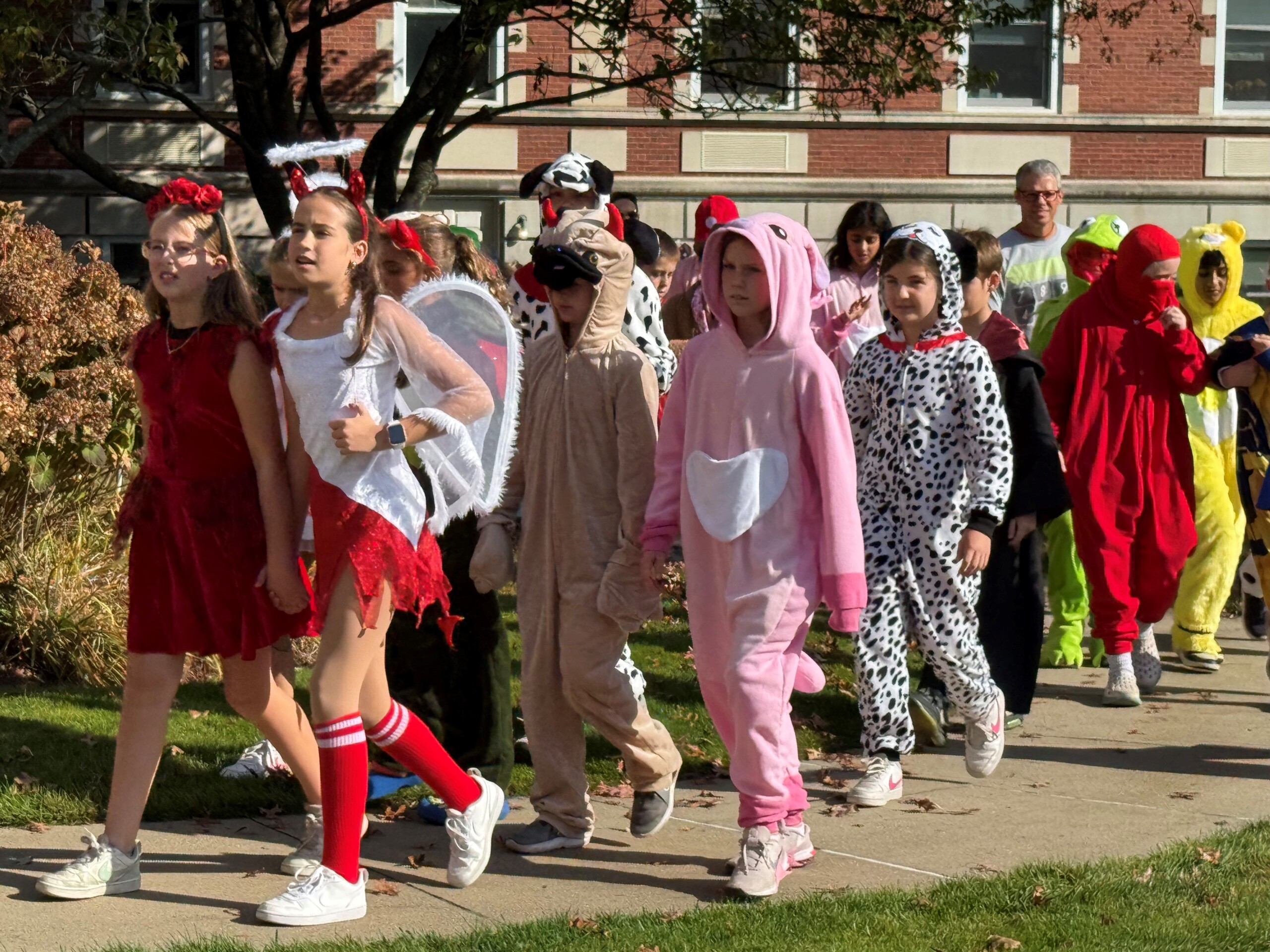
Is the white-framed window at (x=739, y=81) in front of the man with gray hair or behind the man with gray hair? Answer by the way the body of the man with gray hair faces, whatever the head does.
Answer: behind

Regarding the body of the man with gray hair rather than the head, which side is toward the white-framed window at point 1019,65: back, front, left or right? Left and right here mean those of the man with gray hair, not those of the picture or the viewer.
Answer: back

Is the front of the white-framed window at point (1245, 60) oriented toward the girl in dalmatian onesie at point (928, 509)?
yes

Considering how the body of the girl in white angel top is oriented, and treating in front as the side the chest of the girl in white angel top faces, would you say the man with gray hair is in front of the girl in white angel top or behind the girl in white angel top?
behind

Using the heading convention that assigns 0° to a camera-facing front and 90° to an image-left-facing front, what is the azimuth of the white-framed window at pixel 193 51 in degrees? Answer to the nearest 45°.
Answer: approximately 0°

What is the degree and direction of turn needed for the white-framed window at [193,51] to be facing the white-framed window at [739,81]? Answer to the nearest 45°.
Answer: approximately 45° to its left

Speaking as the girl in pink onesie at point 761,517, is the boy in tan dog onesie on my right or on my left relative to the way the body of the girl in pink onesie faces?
on my right

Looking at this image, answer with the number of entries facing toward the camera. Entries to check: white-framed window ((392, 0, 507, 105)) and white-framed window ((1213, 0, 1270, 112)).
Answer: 2

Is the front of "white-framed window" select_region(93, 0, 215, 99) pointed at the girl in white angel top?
yes
